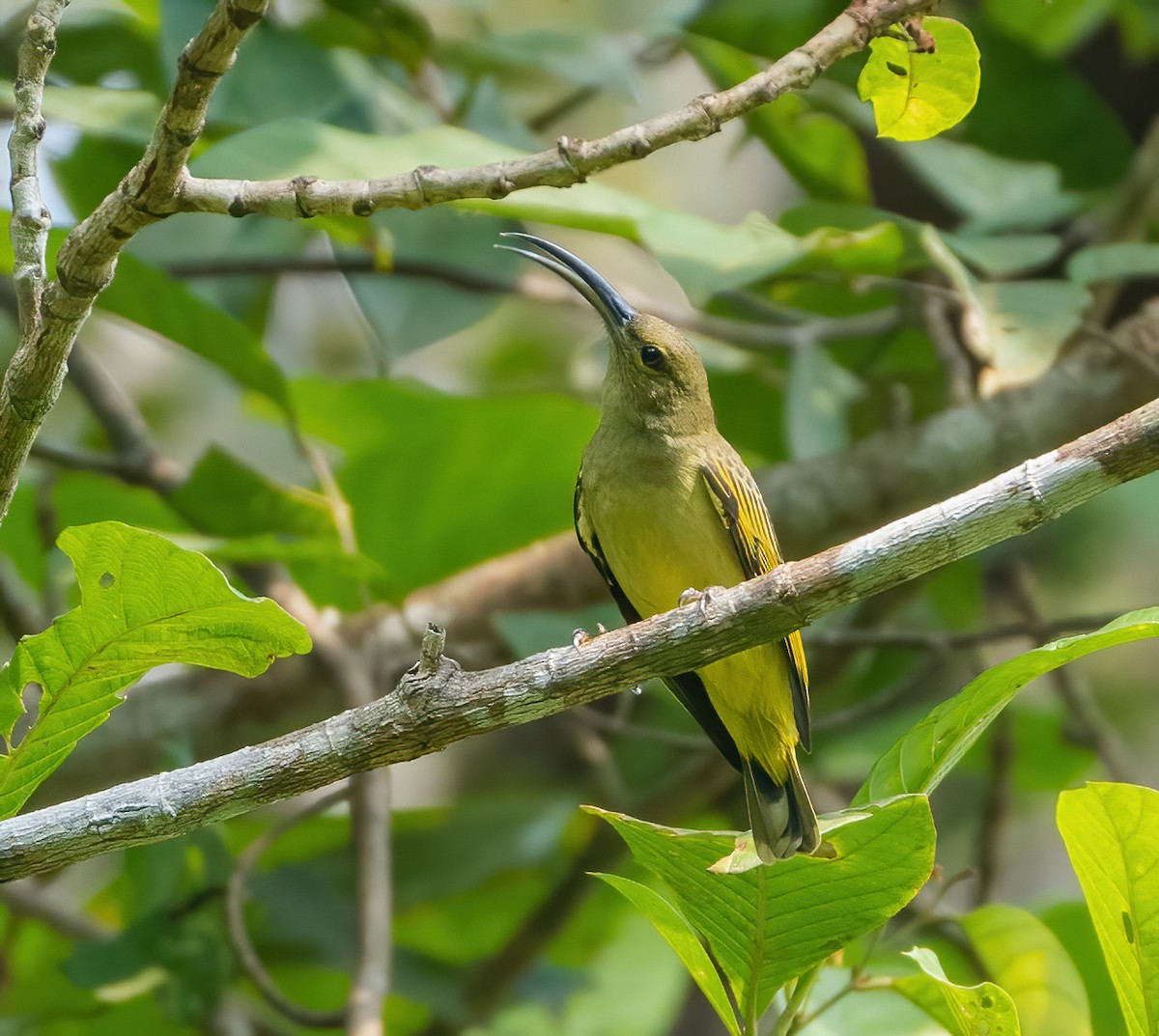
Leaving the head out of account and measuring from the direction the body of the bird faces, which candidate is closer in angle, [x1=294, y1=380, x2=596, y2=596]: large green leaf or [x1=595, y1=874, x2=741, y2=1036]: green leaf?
the green leaf

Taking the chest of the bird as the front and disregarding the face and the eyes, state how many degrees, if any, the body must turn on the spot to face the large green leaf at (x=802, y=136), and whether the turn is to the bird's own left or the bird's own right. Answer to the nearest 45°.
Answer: approximately 180°

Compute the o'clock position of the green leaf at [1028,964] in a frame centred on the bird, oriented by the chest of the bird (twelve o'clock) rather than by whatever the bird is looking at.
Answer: The green leaf is roughly at 10 o'clock from the bird.

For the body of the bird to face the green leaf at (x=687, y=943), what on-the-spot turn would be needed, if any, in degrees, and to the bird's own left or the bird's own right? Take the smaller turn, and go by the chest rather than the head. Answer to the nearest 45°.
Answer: approximately 45° to the bird's own left

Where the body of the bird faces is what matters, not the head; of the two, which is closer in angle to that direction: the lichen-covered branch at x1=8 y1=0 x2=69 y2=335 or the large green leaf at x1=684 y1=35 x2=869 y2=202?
the lichen-covered branch

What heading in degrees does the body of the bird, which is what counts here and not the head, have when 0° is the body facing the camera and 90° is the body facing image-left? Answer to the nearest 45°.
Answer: approximately 45°
